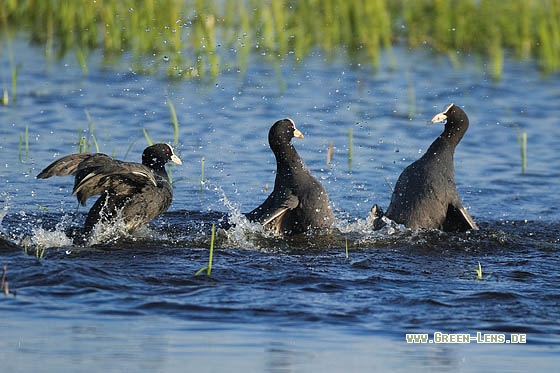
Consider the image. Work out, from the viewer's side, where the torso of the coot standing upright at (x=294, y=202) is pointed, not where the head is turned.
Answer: to the viewer's right

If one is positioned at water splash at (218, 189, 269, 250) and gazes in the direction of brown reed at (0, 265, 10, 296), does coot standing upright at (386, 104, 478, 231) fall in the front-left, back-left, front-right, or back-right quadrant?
back-left
